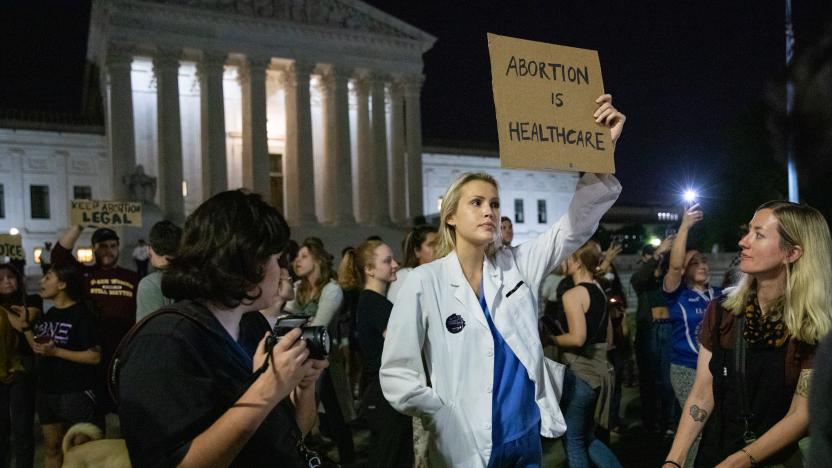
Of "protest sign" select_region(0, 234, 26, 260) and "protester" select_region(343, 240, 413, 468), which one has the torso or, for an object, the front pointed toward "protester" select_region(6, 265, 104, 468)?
the protest sign

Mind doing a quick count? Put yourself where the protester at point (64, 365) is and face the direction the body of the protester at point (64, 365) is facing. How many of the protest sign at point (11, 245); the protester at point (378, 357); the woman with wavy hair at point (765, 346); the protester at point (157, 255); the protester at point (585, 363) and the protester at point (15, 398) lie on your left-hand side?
4

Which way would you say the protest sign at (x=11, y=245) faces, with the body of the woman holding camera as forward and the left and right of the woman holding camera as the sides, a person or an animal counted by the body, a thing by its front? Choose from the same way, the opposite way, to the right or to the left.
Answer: to the right

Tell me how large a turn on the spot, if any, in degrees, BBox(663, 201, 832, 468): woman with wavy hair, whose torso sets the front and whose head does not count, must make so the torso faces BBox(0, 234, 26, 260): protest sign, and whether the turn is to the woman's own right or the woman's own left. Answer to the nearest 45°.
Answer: approximately 45° to the woman's own right

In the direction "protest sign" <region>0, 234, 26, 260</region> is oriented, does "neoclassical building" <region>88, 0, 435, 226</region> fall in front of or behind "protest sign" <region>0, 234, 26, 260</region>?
behind

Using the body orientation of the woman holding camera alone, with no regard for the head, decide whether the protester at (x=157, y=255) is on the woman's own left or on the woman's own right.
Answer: on the woman's own left

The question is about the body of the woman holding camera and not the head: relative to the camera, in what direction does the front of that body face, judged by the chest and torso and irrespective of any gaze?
to the viewer's right
